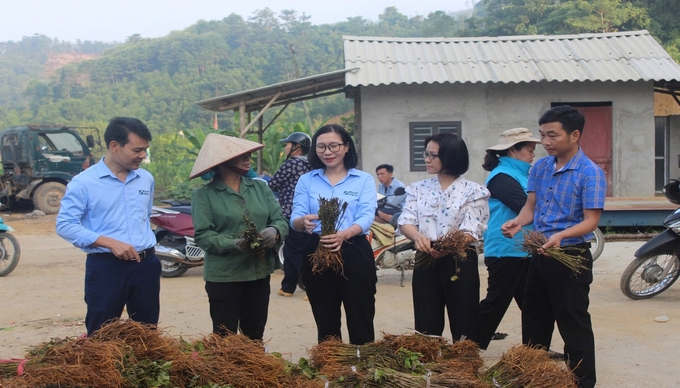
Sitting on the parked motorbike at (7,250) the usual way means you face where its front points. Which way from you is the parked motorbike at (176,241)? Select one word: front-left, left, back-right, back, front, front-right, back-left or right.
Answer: front-right

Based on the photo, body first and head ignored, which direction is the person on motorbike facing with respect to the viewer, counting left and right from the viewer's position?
facing the viewer and to the left of the viewer

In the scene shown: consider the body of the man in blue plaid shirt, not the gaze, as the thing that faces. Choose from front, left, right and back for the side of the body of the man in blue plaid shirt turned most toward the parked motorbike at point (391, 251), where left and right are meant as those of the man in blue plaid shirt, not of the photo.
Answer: right

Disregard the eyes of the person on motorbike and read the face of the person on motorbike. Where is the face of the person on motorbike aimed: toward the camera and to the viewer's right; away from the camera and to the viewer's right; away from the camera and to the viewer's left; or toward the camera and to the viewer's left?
toward the camera and to the viewer's left

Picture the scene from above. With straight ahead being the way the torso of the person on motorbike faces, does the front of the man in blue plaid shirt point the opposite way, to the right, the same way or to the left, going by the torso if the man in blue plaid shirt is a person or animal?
the same way

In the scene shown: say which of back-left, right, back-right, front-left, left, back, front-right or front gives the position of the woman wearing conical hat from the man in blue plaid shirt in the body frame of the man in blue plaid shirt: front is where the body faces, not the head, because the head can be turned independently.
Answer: front-right

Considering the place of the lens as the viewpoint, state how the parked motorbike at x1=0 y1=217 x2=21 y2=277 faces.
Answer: facing to the right of the viewer
